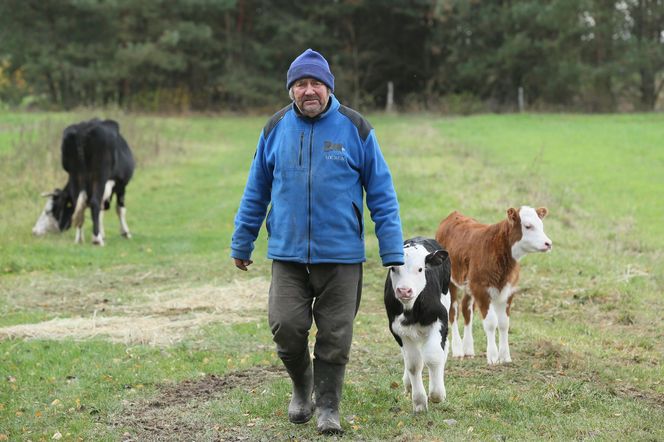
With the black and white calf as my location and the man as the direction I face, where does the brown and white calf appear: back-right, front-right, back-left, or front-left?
back-right

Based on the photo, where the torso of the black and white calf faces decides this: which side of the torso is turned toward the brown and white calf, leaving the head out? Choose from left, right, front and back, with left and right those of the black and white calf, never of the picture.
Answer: back

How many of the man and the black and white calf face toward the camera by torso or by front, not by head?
2

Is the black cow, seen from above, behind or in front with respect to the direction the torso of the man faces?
behind

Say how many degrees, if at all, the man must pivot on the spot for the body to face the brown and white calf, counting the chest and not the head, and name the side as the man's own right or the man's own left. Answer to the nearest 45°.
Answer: approximately 135° to the man's own left

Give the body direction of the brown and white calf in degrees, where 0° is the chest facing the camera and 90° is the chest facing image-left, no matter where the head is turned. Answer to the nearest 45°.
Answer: approximately 315°

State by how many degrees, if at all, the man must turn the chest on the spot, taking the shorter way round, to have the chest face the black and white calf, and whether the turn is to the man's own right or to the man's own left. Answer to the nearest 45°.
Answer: approximately 90° to the man's own left

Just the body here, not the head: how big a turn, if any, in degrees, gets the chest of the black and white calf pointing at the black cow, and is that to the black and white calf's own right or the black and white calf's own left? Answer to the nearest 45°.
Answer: approximately 135° to the black and white calf's own right

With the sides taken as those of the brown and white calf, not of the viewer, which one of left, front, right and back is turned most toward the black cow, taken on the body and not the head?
back
